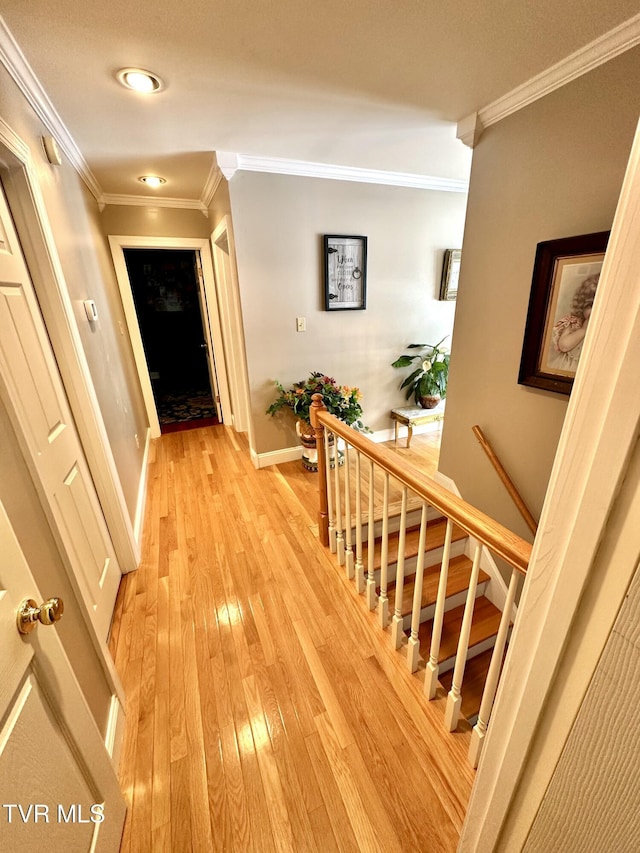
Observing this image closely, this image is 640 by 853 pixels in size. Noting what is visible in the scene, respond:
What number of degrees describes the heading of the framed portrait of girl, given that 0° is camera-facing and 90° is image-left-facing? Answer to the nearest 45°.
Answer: approximately 45°

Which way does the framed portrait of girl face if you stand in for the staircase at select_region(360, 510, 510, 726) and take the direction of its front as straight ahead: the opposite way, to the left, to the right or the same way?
to the right

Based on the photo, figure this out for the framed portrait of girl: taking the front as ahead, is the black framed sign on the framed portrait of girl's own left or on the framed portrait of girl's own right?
on the framed portrait of girl's own right

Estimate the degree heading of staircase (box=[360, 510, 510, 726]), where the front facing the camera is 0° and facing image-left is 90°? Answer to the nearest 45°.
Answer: approximately 315°

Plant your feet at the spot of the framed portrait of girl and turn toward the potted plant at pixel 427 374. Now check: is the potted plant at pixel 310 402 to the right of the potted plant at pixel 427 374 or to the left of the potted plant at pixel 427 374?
left

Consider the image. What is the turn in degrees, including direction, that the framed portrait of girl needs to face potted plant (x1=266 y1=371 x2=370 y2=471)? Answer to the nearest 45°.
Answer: approximately 45° to its right

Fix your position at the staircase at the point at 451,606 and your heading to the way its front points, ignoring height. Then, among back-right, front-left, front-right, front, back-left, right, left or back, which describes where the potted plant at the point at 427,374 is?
back-left

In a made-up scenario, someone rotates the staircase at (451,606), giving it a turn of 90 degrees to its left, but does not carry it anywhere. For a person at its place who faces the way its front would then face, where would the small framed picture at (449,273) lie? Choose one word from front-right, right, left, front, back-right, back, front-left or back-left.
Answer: front-left

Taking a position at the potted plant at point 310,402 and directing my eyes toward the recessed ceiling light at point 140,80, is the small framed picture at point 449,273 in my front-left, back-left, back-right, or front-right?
back-left

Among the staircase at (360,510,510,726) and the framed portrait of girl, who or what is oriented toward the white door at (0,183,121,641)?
the framed portrait of girl

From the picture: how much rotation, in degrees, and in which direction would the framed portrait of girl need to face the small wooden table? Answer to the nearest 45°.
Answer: approximately 90° to its right

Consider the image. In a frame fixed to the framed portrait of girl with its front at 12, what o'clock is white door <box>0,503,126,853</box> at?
The white door is roughly at 11 o'clock from the framed portrait of girl.

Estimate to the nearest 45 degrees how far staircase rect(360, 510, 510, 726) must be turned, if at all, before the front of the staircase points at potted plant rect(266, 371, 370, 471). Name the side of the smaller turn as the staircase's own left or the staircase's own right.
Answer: approximately 180°
